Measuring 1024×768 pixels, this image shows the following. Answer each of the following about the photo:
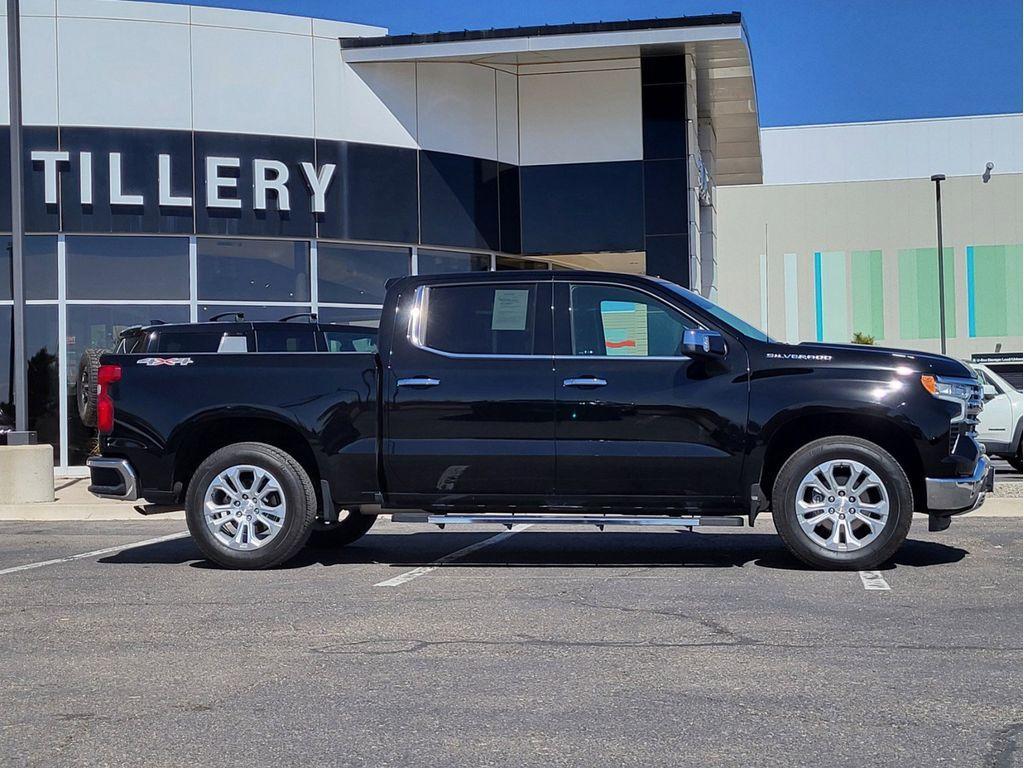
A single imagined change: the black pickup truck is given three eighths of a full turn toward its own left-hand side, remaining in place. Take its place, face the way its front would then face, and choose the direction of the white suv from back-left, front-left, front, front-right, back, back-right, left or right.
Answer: right

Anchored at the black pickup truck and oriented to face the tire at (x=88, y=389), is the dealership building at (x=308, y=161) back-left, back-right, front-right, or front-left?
front-right

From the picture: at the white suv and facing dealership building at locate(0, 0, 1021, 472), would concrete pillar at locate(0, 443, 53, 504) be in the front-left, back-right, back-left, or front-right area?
front-left

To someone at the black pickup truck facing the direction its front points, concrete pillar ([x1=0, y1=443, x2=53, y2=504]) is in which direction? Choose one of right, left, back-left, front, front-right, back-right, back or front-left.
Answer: back-left

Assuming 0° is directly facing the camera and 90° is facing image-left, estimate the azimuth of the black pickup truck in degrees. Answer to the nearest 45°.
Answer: approximately 270°

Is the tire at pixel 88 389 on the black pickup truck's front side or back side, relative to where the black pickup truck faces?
on the back side

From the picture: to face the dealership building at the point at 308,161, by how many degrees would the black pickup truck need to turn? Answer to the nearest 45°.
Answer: approximately 90° to its left

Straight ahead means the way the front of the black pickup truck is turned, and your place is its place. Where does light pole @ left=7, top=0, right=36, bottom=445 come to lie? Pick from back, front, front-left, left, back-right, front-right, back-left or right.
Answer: back-left

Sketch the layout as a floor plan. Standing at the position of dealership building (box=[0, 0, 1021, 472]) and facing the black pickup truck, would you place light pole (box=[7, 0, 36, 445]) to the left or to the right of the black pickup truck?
right

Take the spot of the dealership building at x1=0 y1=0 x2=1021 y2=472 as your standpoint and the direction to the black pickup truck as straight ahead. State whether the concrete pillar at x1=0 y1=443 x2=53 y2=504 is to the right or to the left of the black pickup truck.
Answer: right
